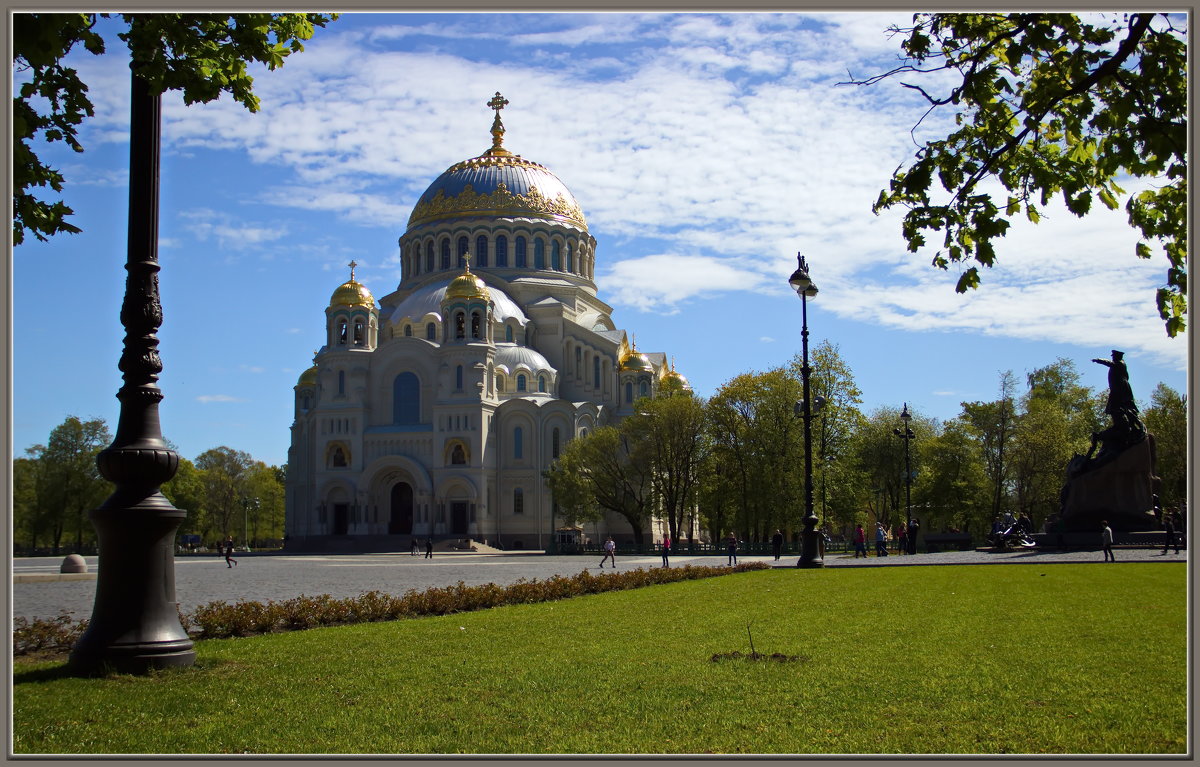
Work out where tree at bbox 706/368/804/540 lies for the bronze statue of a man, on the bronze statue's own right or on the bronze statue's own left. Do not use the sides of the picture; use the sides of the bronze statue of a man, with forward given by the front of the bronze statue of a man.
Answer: on the bronze statue's own right

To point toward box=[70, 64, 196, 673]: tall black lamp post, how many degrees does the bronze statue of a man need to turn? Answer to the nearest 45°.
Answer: approximately 45° to its left

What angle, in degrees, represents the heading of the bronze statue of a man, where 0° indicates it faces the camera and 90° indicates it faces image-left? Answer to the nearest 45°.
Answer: approximately 45°
